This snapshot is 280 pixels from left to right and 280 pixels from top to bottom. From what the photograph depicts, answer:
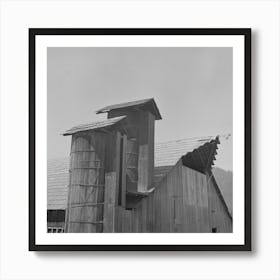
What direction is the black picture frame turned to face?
toward the camera
